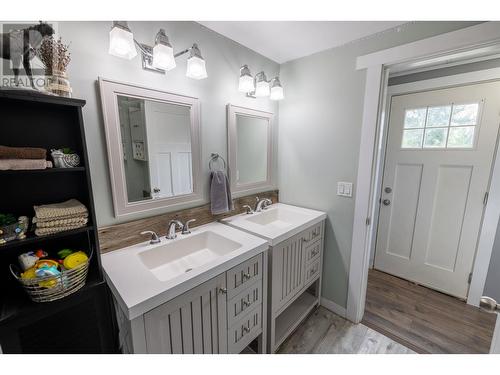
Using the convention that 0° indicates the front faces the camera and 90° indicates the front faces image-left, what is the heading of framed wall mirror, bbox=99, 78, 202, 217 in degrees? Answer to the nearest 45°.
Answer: approximately 315°

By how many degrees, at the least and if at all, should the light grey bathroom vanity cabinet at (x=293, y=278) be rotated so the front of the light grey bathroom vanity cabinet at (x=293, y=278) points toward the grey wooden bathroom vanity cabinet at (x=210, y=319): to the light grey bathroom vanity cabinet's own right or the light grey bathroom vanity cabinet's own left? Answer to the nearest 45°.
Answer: approximately 90° to the light grey bathroom vanity cabinet's own right

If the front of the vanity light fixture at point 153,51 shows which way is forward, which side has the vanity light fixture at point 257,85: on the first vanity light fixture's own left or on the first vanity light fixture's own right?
on the first vanity light fixture's own left

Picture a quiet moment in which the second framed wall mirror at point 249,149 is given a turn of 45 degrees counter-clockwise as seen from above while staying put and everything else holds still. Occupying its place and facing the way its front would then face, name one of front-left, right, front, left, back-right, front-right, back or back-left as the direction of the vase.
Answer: back-right

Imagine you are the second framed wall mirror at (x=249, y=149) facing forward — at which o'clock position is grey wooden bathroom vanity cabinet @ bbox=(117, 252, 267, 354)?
The grey wooden bathroom vanity cabinet is roughly at 2 o'clock from the second framed wall mirror.

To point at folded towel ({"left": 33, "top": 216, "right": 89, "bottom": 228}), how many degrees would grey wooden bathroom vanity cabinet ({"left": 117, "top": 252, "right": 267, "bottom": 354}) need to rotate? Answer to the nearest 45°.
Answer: approximately 135° to its right

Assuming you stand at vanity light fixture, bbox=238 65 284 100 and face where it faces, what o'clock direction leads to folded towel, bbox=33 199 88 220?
The folded towel is roughly at 3 o'clock from the vanity light fixture.

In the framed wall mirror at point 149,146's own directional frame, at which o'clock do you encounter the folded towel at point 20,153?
The folded towel is roughly at 3 o'clock from the framed wall mirror.

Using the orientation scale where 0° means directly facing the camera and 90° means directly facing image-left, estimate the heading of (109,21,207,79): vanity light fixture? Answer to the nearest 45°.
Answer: approximately 315°

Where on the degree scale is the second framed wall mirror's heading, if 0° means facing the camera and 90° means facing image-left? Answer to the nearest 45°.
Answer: approximately 315°

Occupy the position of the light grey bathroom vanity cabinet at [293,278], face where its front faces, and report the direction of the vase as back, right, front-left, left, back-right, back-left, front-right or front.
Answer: right

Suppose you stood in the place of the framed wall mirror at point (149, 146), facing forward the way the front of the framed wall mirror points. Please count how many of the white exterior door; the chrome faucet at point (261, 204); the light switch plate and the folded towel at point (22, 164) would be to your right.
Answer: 1
